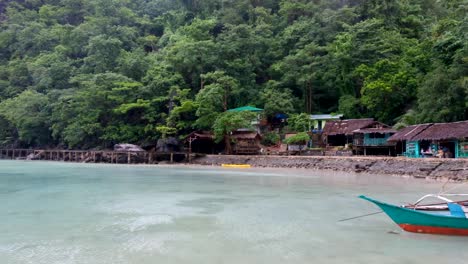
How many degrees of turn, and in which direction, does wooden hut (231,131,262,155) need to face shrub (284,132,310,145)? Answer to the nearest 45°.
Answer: approximately 45° to its left

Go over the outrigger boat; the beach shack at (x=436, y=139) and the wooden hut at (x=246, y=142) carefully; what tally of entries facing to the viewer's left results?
1

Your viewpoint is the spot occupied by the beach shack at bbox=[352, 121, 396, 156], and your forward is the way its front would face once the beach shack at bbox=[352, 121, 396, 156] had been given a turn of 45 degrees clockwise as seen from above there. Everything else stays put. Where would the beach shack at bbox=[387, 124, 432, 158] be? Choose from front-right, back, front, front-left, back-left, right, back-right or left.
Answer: left

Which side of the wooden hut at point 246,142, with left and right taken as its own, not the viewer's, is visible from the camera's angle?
front

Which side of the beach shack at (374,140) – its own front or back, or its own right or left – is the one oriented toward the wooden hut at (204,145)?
right

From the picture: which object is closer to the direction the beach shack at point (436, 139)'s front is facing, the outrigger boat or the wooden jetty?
the outrigger boat

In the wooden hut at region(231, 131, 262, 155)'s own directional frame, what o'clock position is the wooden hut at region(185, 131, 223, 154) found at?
the wooden hut at region(185, 131, 223, 154) is roughly at 4 o'clock from the wooden hut at region(231, 131, 262, 155).

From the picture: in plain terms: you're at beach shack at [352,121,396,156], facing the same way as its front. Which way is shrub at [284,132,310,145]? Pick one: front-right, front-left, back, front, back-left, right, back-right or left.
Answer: right

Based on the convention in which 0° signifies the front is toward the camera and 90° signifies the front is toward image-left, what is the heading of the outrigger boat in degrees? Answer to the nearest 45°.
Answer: approximately 90°

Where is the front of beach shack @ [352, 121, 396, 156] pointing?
toward the camera

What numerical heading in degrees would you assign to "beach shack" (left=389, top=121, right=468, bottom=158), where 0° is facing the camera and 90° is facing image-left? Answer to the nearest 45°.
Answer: approximately 0°

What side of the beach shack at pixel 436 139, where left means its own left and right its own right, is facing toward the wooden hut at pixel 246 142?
right

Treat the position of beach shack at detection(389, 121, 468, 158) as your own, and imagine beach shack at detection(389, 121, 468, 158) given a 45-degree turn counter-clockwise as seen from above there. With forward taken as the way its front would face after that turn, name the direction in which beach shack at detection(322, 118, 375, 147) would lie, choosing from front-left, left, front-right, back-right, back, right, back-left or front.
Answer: back
